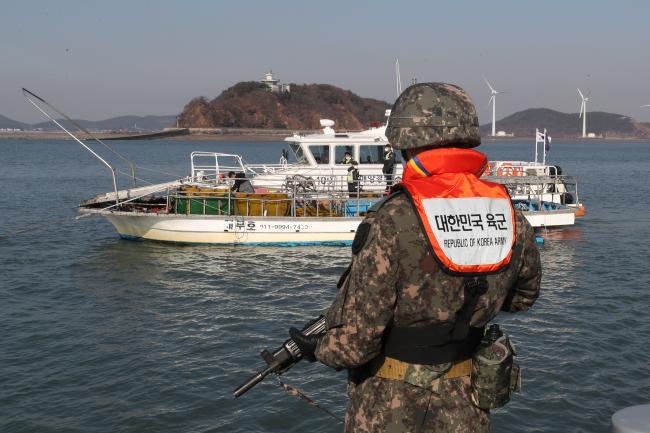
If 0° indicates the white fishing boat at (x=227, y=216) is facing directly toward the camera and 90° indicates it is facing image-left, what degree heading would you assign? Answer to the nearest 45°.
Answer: approximately 90°

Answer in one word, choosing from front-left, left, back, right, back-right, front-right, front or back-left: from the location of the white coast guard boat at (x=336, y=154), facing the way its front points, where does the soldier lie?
left

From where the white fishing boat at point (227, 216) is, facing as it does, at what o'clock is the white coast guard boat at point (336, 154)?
The white coast guard boat is roughly at 4 o'clock from the white fishing boat.

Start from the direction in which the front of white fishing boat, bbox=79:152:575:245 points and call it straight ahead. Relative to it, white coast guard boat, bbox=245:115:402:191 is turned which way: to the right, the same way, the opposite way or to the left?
the same way

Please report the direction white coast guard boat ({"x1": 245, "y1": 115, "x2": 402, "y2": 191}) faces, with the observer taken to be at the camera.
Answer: facing to the left of the viewer

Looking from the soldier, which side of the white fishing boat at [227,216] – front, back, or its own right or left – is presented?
left

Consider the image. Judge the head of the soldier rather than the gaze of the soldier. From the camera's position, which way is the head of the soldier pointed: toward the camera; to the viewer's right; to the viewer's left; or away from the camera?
away from the camera

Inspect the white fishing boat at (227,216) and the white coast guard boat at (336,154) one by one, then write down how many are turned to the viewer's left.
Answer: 2
